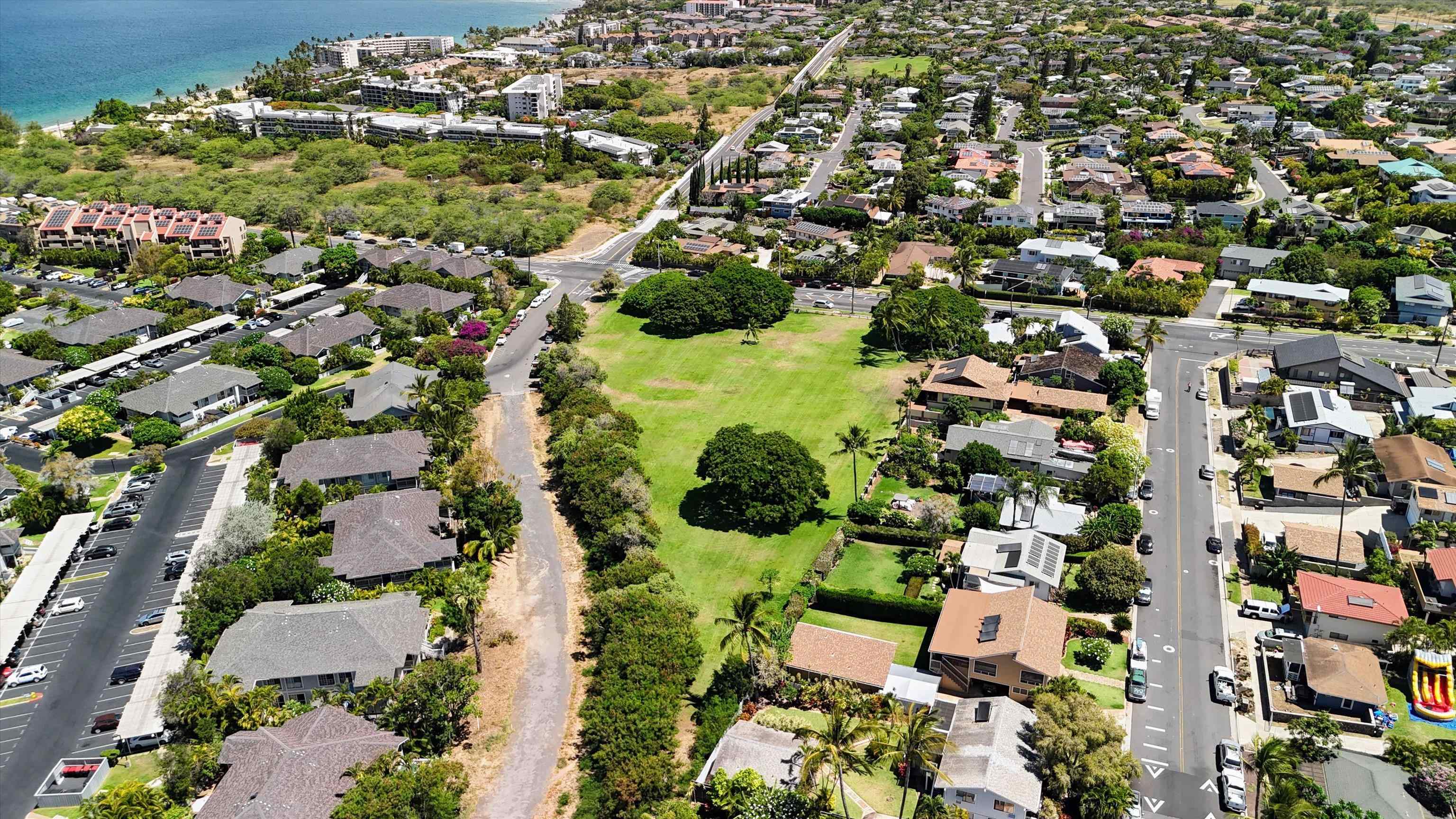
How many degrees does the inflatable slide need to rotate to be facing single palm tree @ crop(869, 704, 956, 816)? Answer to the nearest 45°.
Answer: approximately 45° to its right

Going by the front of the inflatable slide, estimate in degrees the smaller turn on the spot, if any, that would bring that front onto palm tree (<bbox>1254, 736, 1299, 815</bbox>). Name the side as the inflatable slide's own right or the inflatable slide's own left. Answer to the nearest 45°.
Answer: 0° — it already faces it

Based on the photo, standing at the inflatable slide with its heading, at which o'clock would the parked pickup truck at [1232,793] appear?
The parked pickup truck is roughly at 1 o'clock from the inflatable slide.

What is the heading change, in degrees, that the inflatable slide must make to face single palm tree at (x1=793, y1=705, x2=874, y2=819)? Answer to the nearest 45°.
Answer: approximately 45° to its right

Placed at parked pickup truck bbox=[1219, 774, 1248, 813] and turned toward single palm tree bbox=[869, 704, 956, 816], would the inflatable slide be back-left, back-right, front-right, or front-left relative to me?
back-right

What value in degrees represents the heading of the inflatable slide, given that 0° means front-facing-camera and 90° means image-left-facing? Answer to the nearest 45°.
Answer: approximately 0°
